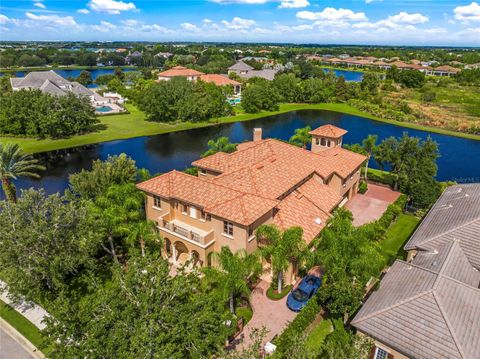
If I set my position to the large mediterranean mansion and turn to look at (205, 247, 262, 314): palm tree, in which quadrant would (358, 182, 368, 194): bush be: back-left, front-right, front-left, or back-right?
back-left

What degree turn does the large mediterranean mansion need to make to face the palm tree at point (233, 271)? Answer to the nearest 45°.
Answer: approximately 45° to its left

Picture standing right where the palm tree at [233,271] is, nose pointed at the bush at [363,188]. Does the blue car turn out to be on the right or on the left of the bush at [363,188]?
right
